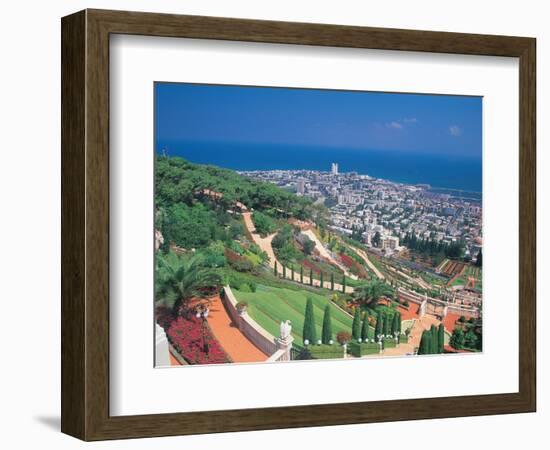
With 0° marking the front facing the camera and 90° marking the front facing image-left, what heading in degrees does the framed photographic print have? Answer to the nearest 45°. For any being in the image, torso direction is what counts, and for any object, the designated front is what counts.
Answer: approximately 315°
